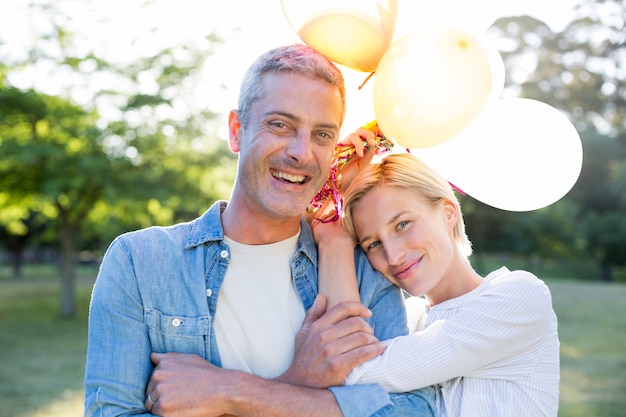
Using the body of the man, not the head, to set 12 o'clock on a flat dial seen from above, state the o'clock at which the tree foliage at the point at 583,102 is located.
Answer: The tree foliage is roughly at 7 o'clock from the man.

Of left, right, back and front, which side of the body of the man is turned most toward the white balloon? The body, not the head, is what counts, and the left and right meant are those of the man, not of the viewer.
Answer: left

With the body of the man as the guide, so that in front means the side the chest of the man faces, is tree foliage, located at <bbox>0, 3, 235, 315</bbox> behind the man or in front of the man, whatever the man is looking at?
behind

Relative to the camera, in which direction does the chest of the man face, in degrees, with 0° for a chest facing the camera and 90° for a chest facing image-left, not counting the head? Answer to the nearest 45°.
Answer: approximately 0°

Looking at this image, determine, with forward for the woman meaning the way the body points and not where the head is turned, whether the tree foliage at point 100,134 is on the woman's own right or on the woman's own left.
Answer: on the woman's own right

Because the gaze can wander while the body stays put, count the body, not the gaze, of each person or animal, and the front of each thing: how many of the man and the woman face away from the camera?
0

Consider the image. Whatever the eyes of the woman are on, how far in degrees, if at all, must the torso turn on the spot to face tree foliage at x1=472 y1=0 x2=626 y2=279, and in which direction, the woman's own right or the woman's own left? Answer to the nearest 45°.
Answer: approximately 135° to the woman's own right

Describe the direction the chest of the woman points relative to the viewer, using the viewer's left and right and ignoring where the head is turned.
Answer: facing the viewer and to the left of the viewer
